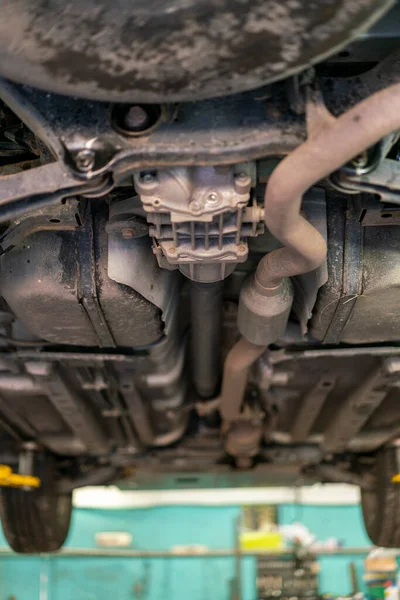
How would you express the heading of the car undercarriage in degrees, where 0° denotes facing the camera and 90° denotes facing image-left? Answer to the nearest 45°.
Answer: approximately 180°
